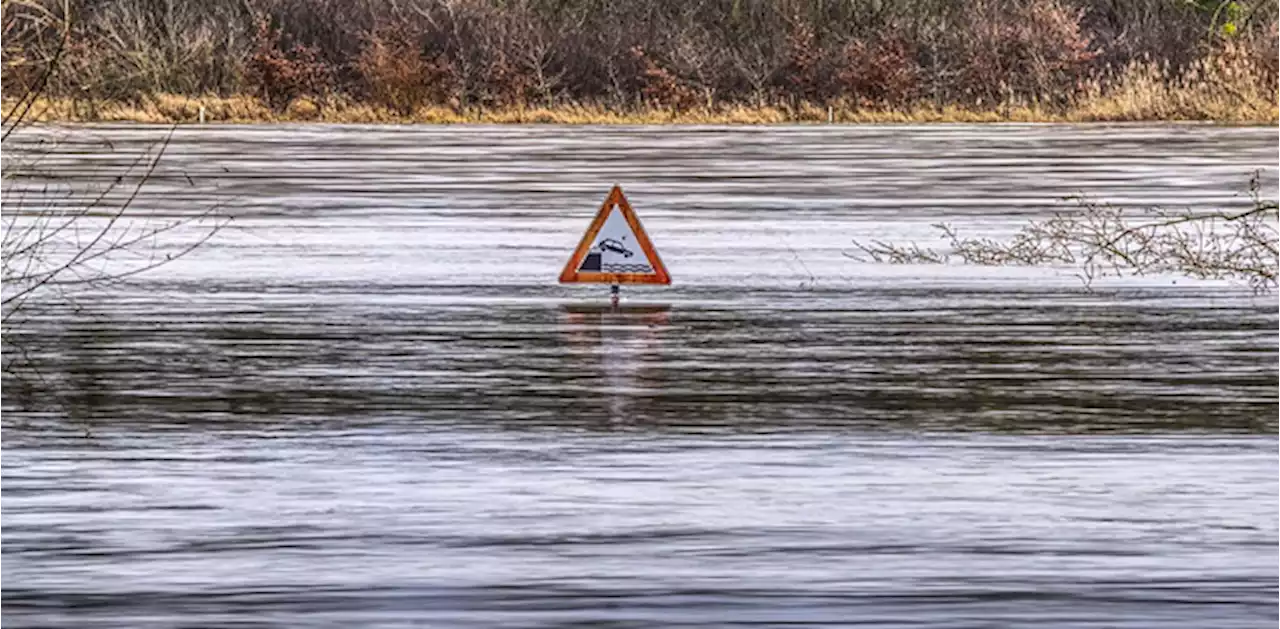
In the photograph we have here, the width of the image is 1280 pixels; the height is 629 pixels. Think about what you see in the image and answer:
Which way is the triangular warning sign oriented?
toward the camera

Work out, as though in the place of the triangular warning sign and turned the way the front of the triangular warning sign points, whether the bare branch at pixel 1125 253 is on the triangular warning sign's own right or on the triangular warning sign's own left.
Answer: on the triangular warning sign's own left
